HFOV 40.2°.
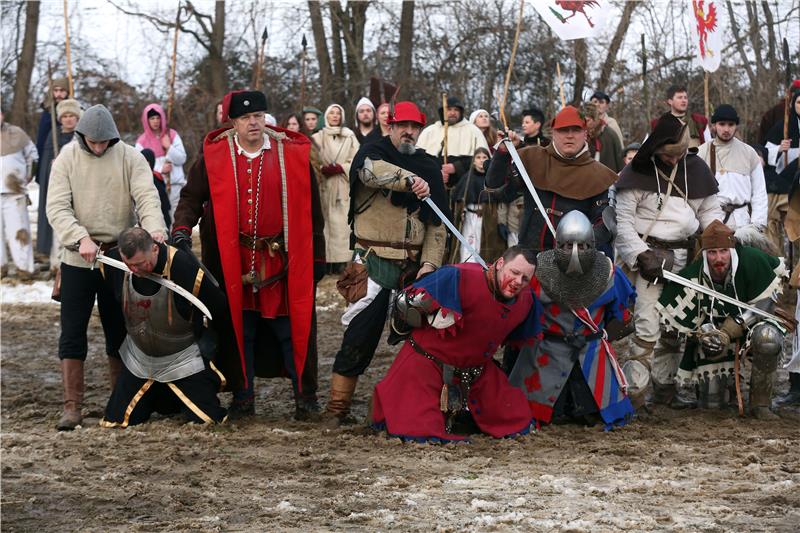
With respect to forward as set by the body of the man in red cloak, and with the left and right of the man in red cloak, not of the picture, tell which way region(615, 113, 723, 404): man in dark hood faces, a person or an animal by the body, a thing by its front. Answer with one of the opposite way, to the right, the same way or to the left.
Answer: the same way

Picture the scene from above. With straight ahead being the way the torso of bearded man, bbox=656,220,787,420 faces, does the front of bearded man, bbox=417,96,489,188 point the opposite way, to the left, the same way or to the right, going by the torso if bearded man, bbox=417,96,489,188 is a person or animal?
the same way

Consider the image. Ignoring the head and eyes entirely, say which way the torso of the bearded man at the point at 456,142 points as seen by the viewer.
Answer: toward the camera

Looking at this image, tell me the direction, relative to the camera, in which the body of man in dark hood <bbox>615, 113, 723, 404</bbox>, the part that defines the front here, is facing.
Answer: toward the camera

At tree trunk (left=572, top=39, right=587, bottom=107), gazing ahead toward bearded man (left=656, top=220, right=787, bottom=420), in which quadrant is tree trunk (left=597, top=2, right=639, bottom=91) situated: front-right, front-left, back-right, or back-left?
front-left

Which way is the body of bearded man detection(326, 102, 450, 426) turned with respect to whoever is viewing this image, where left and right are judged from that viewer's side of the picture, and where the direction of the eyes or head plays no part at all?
facing the viewer and to the right of the viewer

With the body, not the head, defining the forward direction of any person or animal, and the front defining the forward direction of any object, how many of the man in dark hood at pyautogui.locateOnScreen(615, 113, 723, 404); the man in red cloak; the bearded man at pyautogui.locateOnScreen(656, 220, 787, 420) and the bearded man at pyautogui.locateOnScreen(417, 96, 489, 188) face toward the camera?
4

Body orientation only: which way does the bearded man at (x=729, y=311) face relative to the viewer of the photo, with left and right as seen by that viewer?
facing the viewer

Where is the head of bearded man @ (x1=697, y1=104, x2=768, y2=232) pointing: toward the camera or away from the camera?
toward the camera

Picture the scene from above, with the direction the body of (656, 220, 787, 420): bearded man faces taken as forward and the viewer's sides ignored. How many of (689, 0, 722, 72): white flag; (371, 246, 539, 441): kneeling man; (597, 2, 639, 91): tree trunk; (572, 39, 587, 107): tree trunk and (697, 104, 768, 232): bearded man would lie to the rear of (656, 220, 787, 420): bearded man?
4

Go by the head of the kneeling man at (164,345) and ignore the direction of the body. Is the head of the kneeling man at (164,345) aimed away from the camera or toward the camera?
toward the camera

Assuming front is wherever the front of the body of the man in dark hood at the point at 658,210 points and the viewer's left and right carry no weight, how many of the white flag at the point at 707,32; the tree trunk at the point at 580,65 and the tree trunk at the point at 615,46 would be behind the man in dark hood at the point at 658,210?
3

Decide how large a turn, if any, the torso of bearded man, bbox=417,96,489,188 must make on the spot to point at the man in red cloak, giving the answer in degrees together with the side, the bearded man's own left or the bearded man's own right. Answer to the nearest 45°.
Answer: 0° — they already face them

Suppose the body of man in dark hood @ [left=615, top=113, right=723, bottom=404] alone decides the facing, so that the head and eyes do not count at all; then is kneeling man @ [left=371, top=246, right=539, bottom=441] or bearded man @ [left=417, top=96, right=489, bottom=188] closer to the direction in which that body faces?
the kneeling man

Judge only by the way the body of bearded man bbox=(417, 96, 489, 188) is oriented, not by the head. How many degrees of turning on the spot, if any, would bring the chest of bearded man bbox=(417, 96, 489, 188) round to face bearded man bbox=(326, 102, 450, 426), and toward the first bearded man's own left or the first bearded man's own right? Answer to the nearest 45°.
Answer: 0° — they already face them

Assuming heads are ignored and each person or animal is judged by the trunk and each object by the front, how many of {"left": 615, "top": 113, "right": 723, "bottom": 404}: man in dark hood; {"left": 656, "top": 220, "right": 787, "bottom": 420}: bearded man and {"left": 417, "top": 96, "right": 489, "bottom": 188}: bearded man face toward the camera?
3
